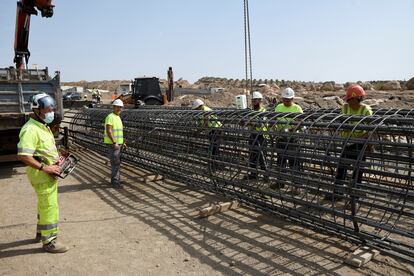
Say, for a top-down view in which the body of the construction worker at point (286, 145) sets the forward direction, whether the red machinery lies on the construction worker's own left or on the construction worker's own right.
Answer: on the construction worker's own right

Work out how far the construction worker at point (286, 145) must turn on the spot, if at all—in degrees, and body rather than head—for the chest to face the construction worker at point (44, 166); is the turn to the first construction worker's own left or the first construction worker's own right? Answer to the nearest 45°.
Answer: approximately 45° to the first construction worker's own right

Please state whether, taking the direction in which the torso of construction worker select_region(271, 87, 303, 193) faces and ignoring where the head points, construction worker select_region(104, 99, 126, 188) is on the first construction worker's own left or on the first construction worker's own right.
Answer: on the first construction worker's own right

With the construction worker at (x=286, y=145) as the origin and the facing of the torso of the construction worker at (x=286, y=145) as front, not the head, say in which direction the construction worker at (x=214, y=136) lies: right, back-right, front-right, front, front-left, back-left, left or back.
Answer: back-right

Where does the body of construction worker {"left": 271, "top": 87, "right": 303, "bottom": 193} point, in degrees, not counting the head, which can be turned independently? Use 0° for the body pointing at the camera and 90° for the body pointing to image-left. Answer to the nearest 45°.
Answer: approximately 0°

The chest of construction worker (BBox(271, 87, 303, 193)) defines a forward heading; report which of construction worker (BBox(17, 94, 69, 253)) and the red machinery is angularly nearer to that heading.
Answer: the construction worker

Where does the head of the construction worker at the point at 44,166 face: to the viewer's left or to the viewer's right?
to the viewer's right
